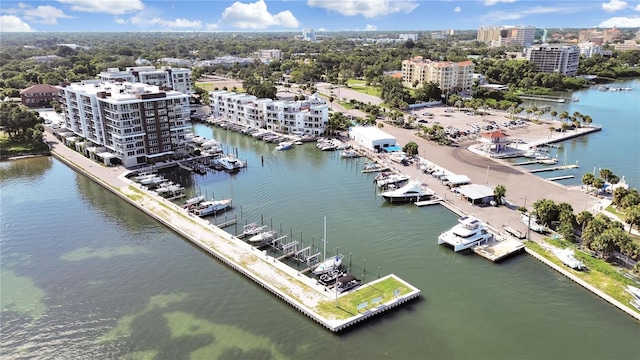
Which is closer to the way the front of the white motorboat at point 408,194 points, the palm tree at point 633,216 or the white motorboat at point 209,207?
the white motorboat

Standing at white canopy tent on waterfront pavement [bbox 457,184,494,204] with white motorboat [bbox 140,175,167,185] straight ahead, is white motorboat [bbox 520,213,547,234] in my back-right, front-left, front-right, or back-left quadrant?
back-left

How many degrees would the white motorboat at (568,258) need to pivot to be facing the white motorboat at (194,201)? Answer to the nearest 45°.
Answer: approximately 45° to its left

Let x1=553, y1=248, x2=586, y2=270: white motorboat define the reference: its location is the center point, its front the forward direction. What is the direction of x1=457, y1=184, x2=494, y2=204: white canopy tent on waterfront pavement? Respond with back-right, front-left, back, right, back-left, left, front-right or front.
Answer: front

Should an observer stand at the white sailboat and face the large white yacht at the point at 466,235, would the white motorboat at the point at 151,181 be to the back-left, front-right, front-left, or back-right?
back-left

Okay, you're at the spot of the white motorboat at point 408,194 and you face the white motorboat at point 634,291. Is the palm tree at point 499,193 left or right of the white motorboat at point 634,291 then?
left

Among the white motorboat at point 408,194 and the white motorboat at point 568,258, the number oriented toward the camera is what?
0

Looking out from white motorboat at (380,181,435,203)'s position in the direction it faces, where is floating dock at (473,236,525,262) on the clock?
The floating dock is roughly at 8 o'clock from the white motorboat.

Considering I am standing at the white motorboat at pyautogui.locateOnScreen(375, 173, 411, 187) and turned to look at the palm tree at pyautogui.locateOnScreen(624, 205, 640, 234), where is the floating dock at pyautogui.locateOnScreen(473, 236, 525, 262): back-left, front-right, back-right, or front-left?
front-right

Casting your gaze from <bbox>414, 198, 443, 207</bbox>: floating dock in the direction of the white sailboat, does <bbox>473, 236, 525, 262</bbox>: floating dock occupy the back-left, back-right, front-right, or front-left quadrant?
front-left

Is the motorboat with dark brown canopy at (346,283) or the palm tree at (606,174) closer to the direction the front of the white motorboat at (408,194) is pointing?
the motorboat with dark brown canopy

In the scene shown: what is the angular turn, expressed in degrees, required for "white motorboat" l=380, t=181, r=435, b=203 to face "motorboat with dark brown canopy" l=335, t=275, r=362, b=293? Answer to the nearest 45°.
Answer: approximately 90° to its left

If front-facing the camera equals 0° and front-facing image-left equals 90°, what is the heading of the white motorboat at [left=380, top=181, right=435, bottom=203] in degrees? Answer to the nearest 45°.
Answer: approximately 90°

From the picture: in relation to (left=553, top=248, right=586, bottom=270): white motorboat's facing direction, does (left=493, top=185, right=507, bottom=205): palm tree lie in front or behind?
in front

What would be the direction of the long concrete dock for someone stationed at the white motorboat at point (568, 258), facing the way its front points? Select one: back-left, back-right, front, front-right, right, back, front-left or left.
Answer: left

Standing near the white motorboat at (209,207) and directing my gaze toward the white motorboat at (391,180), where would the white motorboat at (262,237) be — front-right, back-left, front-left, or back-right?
front-right

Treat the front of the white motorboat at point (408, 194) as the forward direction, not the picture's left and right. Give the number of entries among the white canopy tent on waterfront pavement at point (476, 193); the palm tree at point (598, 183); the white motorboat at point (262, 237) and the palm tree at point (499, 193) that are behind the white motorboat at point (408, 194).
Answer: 3
